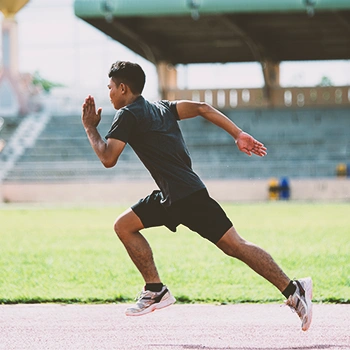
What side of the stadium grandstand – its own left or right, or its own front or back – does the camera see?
front
